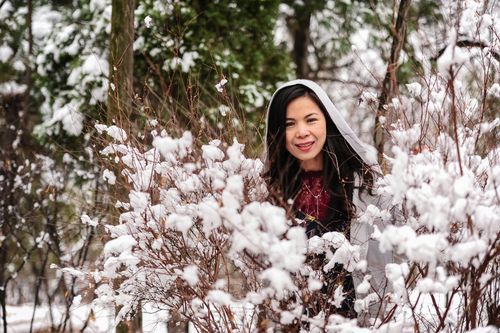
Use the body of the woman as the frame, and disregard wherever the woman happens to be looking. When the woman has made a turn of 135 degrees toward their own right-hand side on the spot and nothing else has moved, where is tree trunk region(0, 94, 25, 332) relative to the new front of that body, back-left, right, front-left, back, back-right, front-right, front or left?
front-left

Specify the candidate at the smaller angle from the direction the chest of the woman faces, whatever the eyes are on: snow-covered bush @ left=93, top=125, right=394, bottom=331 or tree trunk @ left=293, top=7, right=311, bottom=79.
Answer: the snow-covered bush

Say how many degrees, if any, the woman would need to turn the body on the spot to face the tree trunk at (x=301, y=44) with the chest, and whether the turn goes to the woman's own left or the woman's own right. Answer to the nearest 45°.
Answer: approximately 135° to the woman's own right

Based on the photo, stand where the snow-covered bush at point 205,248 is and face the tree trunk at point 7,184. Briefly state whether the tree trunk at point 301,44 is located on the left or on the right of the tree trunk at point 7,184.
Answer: right

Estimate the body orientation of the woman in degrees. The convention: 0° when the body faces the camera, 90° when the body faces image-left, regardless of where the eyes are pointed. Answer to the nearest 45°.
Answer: approximately 45°

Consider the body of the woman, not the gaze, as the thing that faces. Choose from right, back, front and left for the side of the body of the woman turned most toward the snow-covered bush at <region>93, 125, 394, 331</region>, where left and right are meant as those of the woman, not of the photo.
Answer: front
